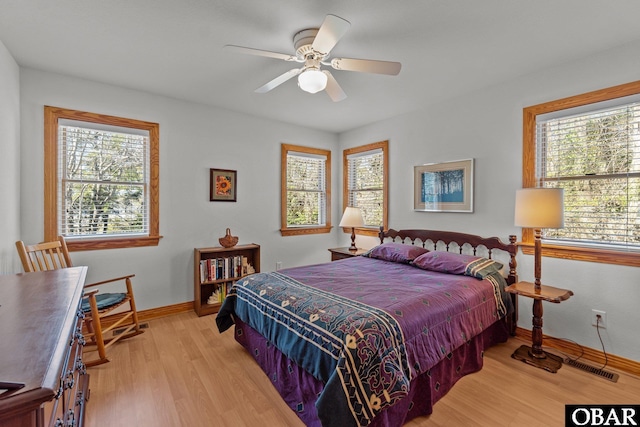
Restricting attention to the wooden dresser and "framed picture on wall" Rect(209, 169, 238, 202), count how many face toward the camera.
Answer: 1

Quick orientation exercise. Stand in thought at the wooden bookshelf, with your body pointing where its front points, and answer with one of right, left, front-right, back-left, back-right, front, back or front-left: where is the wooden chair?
right

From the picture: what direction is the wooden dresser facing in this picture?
to the viewer's right

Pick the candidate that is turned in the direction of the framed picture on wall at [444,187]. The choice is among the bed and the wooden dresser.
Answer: the wooden dresser

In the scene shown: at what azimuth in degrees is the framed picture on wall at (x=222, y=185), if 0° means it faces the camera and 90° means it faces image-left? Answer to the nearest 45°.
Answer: approximately 0°

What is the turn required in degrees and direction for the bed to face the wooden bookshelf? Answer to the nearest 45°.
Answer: approximately 90° to its right

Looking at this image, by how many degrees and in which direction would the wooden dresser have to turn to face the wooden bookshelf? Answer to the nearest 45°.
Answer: approximately 45° to its left

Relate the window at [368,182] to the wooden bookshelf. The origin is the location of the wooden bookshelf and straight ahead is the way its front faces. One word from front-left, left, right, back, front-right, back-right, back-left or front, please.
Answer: front-left
